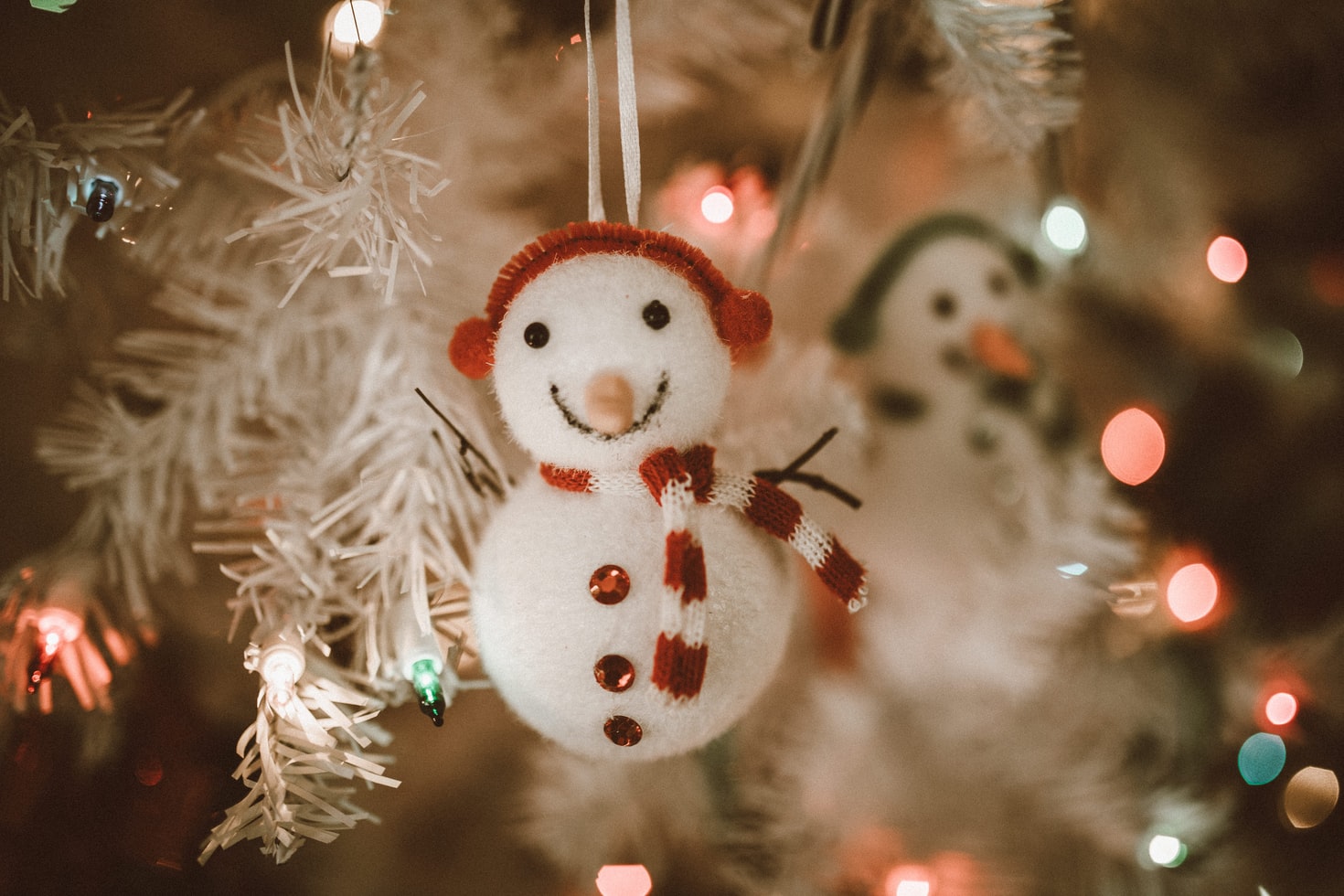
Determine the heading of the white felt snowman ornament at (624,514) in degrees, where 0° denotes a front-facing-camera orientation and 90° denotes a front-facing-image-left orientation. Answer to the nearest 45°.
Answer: approximately 0°
